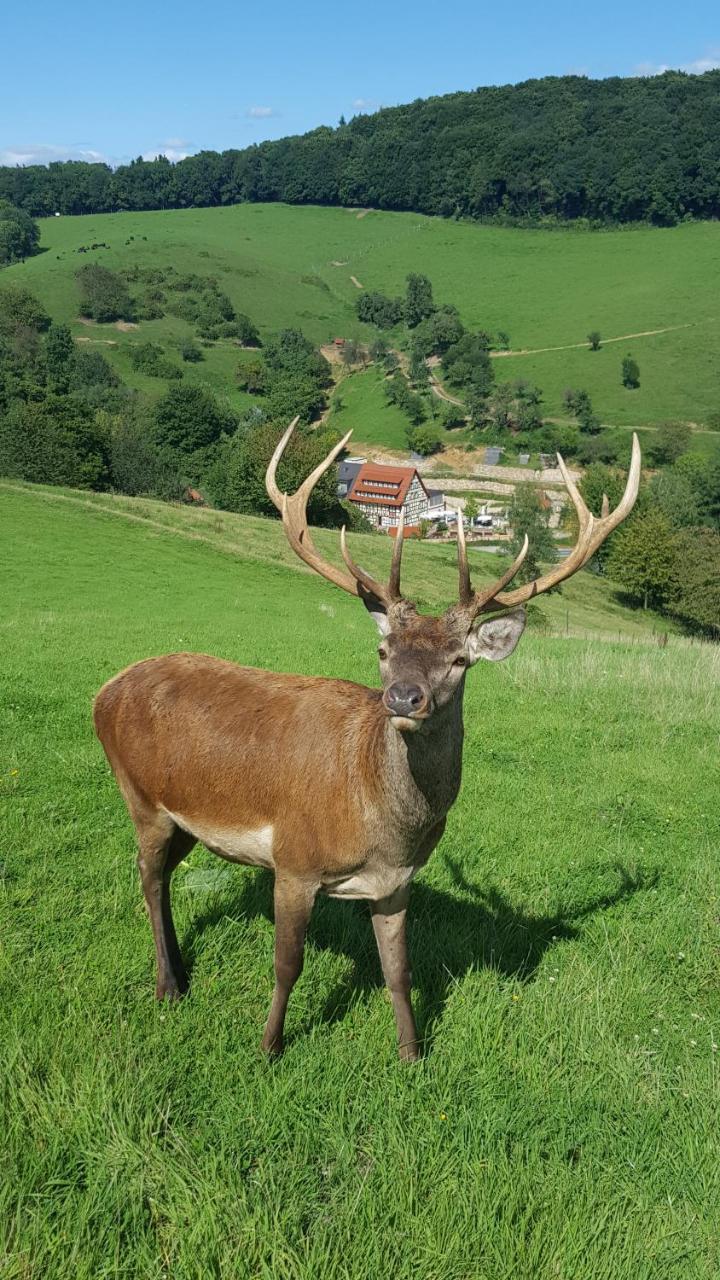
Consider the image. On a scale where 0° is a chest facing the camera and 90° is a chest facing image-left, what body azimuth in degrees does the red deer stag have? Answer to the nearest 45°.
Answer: approximately 315°
